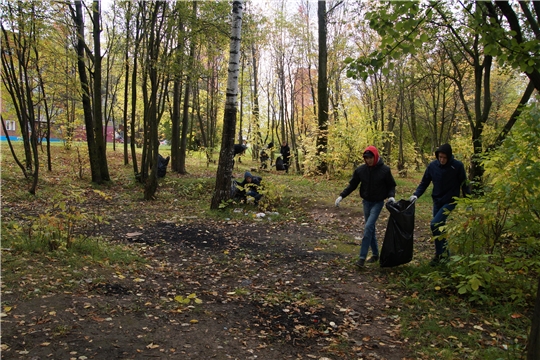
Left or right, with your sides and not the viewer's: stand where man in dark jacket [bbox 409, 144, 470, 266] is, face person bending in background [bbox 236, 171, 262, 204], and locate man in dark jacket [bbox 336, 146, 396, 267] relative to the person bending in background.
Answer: left

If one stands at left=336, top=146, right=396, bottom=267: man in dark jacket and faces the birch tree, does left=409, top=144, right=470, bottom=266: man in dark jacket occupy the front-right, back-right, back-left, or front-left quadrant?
back-right

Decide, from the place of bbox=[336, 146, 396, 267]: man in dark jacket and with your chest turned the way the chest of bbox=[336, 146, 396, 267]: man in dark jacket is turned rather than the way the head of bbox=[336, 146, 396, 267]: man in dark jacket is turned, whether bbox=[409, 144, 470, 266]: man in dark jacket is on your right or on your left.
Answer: on your left

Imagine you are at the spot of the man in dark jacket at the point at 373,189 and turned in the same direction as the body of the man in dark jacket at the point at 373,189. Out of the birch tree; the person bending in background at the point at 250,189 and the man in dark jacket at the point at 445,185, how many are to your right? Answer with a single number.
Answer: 2

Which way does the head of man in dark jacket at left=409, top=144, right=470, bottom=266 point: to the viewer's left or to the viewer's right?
to the viewer's left

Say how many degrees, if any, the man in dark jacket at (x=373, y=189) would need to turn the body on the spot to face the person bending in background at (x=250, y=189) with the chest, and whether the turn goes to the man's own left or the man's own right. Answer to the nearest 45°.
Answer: approximately 90° to the man's own right

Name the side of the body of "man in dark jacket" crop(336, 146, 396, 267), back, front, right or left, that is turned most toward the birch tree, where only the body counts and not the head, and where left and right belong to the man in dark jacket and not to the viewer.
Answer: right

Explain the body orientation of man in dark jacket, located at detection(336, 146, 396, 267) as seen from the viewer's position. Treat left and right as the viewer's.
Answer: facing the viewer and to the left of the viewer
